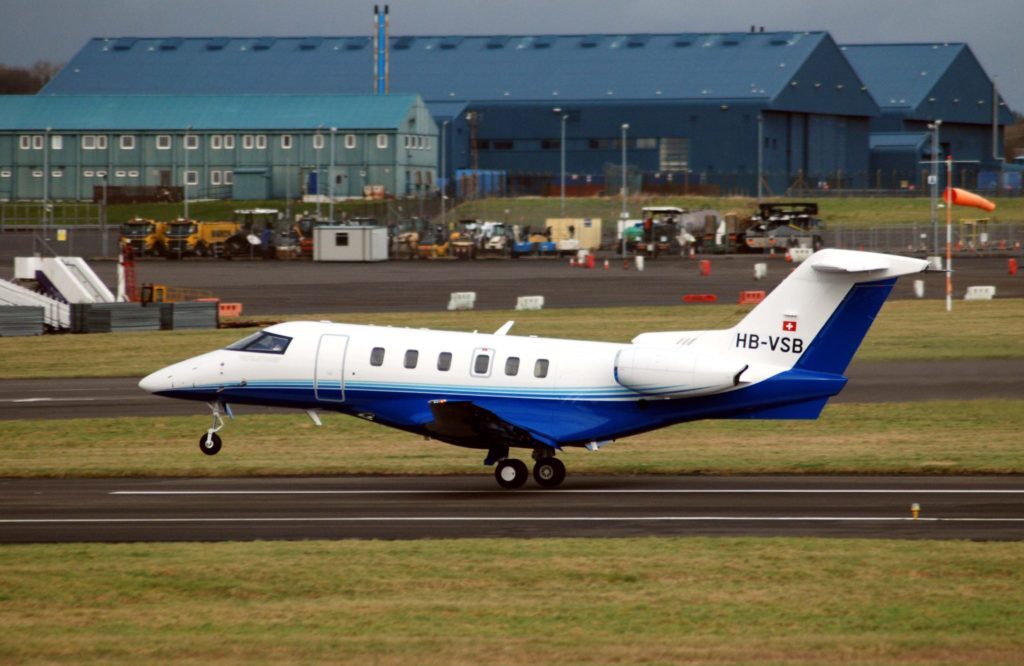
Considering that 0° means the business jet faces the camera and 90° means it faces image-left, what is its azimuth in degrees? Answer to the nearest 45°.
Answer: approximately 90°
